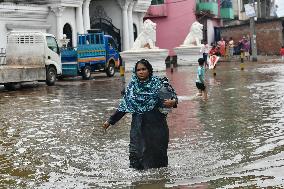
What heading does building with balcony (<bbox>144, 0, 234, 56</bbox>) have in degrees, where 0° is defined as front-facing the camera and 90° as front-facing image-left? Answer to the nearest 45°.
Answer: approximately 0°

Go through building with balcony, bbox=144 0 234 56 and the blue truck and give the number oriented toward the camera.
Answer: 1

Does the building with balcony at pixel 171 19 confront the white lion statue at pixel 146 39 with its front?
yes
